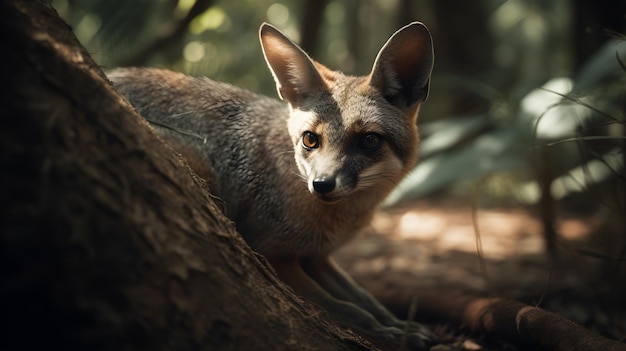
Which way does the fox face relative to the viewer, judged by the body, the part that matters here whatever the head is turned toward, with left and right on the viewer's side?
facing the viewer and to the right of the viewer
